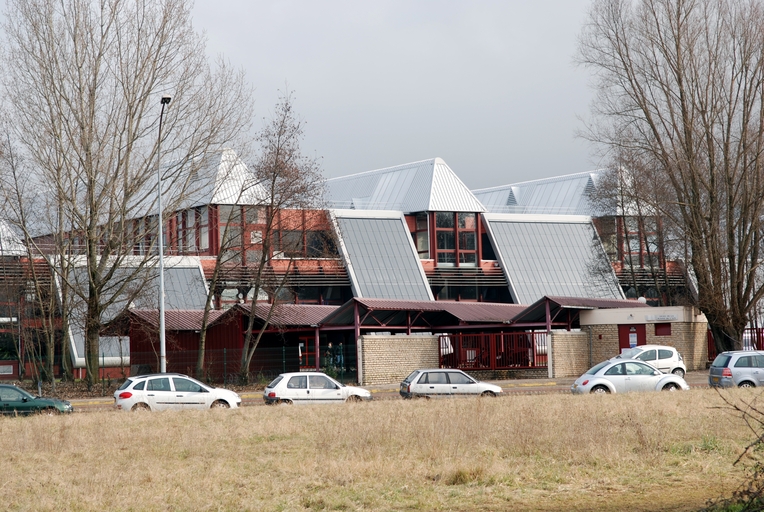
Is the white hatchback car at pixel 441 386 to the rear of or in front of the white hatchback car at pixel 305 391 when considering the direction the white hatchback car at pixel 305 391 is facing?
in front

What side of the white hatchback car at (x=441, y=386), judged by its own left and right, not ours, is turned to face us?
right

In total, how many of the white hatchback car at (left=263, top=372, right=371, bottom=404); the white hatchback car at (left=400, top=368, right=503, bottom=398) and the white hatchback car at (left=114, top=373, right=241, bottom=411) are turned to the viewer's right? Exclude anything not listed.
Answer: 3

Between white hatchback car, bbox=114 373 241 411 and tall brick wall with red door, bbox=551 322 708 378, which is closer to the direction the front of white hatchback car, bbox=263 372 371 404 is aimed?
the tall brick wall with red door

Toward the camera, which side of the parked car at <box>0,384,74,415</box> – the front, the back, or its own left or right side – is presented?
right

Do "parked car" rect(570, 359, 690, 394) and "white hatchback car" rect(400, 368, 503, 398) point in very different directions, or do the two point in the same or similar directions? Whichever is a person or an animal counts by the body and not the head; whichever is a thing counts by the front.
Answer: same or similar directions

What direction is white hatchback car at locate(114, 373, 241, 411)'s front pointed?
to the viewer's right

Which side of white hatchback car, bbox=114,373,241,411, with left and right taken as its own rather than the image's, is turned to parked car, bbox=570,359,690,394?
front

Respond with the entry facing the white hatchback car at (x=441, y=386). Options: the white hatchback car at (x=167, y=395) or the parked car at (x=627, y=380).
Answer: the white hatchback car at (x=167, y=395)

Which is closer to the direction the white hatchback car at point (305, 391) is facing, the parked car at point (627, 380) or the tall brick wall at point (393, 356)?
the parked car

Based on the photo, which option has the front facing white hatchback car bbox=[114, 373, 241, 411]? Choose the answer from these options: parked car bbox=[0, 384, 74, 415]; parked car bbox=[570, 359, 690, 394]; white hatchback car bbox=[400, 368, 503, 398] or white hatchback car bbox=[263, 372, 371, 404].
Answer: parked car bbox=[0, 384, 74, 415]

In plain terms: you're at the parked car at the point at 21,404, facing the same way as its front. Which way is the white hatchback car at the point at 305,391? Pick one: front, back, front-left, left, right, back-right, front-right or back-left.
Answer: front

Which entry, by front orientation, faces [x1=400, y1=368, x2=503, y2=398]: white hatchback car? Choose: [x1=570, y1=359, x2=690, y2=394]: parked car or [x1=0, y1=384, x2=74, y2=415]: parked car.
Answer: [x1=0, y1=384, x2=74, y2=415]: parked car

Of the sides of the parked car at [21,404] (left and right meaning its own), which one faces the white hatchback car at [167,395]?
front

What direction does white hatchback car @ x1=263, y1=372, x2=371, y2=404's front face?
to the viewer's right

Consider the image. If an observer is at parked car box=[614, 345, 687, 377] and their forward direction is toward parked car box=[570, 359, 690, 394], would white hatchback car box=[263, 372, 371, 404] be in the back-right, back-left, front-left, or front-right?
front-right

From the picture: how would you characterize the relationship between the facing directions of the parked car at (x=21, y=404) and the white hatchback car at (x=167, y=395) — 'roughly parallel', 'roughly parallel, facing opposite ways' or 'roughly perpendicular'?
roughly parallel
